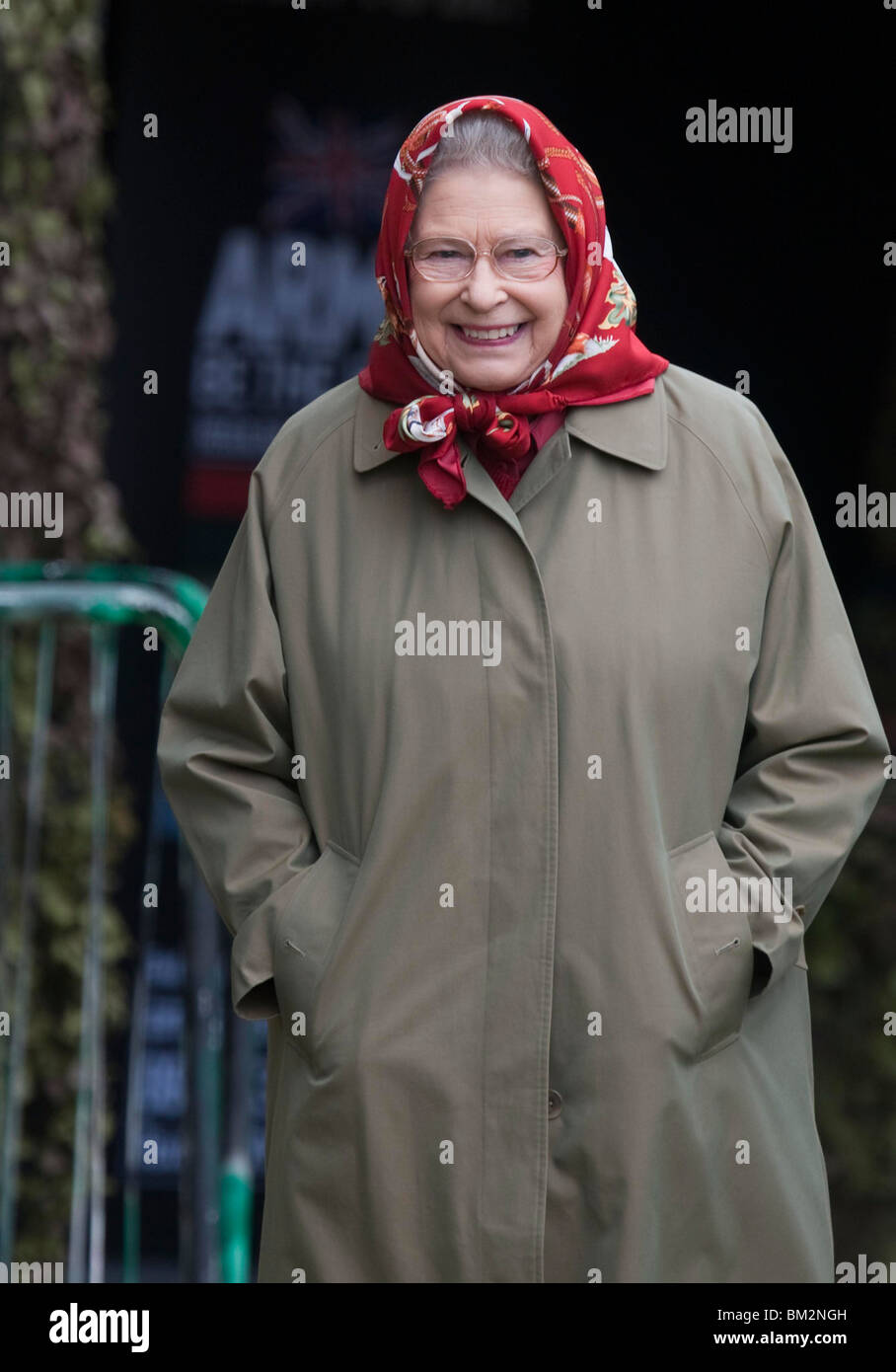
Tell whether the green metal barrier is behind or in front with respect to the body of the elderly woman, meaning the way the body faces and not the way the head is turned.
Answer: behind

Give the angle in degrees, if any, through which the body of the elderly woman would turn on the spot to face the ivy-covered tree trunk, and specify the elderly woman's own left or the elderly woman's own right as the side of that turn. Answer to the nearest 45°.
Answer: approximately 135° to the elderly woman's own right

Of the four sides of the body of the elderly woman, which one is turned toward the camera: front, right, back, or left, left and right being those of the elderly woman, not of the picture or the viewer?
front

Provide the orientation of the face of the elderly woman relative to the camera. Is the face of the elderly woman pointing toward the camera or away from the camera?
toward the camera
